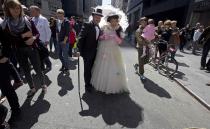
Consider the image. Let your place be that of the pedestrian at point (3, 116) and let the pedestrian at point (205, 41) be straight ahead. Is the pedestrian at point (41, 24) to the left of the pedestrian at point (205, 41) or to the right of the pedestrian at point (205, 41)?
left

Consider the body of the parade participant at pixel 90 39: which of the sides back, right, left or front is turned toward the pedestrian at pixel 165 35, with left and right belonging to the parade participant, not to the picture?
left

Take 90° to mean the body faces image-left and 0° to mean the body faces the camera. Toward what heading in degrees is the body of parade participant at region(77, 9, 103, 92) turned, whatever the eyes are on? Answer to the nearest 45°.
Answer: approximately 315°

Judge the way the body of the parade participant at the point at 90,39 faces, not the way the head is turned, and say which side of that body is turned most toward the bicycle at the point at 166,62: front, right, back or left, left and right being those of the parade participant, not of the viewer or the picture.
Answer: left

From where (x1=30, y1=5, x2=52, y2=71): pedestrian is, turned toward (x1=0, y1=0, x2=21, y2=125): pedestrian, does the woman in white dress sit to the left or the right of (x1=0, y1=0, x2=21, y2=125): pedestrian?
left

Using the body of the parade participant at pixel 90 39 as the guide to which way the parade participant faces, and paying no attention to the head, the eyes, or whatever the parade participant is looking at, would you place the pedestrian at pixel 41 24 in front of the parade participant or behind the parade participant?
behind

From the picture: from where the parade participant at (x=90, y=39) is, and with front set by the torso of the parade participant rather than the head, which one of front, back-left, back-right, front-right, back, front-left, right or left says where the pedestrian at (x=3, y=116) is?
right

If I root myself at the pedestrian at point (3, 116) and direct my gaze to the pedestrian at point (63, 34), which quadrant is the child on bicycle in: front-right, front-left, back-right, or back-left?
front-right
